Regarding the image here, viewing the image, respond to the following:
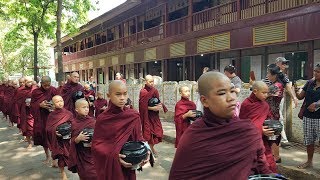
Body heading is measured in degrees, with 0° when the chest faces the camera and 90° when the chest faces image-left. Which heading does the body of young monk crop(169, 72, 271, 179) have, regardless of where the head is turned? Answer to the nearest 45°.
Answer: approximately 315°

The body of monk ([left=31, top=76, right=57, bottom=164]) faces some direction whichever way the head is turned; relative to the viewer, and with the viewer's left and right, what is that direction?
facing the viewer and to the right of the viewer

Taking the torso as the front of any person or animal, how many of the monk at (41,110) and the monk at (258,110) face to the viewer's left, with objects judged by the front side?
0
